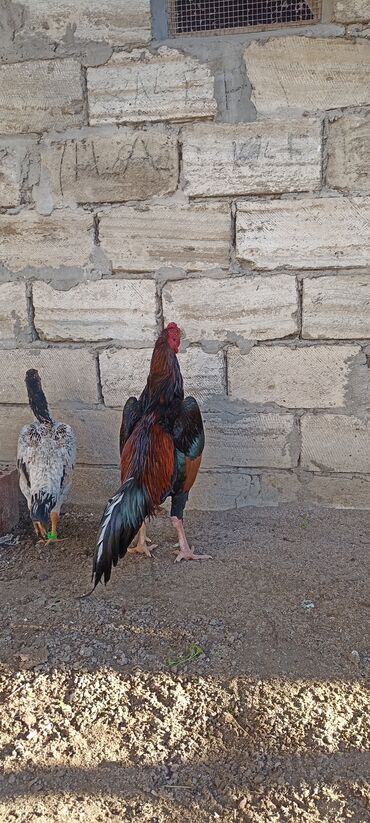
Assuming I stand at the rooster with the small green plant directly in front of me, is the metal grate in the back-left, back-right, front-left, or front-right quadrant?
back-left

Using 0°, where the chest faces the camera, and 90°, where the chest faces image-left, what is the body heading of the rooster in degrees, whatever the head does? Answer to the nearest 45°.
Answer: approximately 225°

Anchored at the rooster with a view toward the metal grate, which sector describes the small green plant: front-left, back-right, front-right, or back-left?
back-right

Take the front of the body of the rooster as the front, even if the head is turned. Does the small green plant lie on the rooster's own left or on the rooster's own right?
on the rooster's own right
